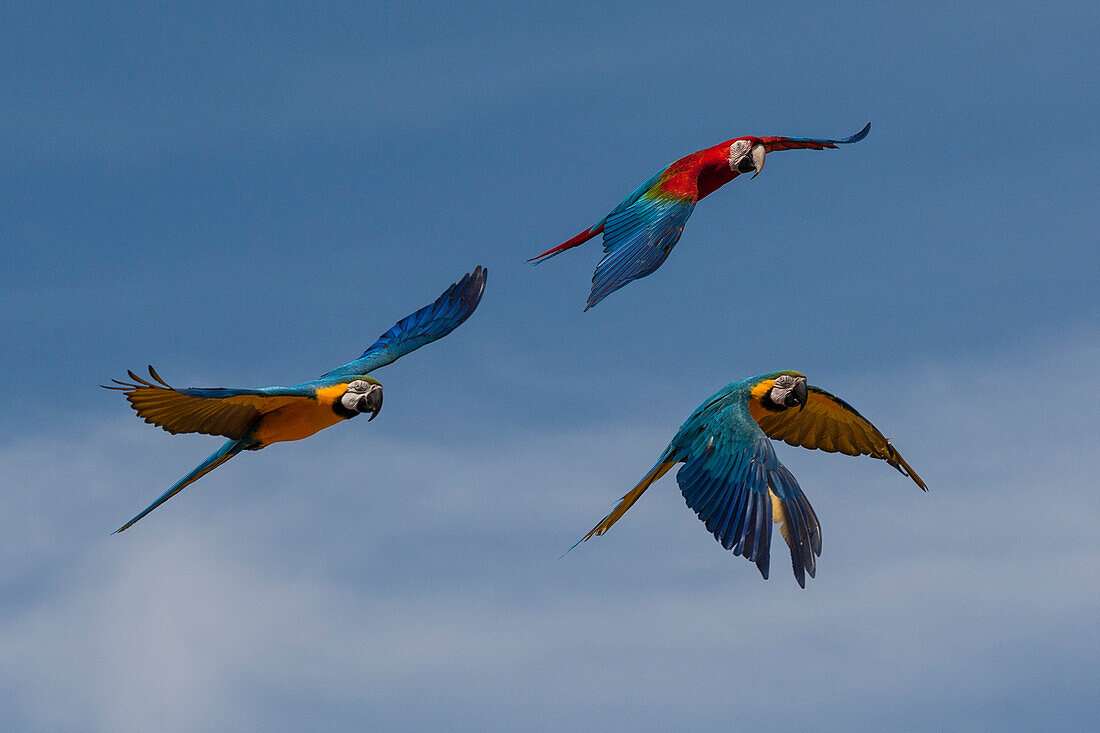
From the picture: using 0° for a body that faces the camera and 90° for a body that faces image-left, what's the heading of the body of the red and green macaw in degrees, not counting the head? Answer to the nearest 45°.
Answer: approximately 315°

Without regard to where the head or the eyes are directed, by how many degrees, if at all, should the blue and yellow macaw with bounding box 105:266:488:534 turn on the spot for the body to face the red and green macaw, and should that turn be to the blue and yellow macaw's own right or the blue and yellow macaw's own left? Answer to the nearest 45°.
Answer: approximately 45° to the blue and yellow macaw's own left

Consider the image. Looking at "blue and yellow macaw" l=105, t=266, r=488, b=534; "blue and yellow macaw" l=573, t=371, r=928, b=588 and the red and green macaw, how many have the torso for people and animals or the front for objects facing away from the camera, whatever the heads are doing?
0

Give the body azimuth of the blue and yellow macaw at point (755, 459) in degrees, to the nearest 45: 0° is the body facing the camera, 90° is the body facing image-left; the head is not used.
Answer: approximately 315°

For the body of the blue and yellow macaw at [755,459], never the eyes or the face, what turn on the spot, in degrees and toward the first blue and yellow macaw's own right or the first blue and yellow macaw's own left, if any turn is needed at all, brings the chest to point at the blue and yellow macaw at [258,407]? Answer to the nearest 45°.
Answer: approximately 135° to the first blue and yellow macaw's own right

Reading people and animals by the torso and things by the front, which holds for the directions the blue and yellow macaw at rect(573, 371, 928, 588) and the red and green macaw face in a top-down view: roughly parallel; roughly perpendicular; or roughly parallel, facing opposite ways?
roughly parallel

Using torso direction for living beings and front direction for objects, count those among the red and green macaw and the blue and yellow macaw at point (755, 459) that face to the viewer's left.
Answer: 0

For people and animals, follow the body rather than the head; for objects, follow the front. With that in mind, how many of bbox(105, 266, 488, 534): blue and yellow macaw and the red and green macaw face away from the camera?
0

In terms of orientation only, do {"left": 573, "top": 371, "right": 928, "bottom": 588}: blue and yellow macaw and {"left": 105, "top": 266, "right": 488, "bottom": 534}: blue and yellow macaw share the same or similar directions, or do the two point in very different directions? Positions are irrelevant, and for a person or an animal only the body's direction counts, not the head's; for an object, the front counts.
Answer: same or similar directions

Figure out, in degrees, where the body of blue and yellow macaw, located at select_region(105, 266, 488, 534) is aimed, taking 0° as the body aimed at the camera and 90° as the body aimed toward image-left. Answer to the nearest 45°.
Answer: approximately 315°
